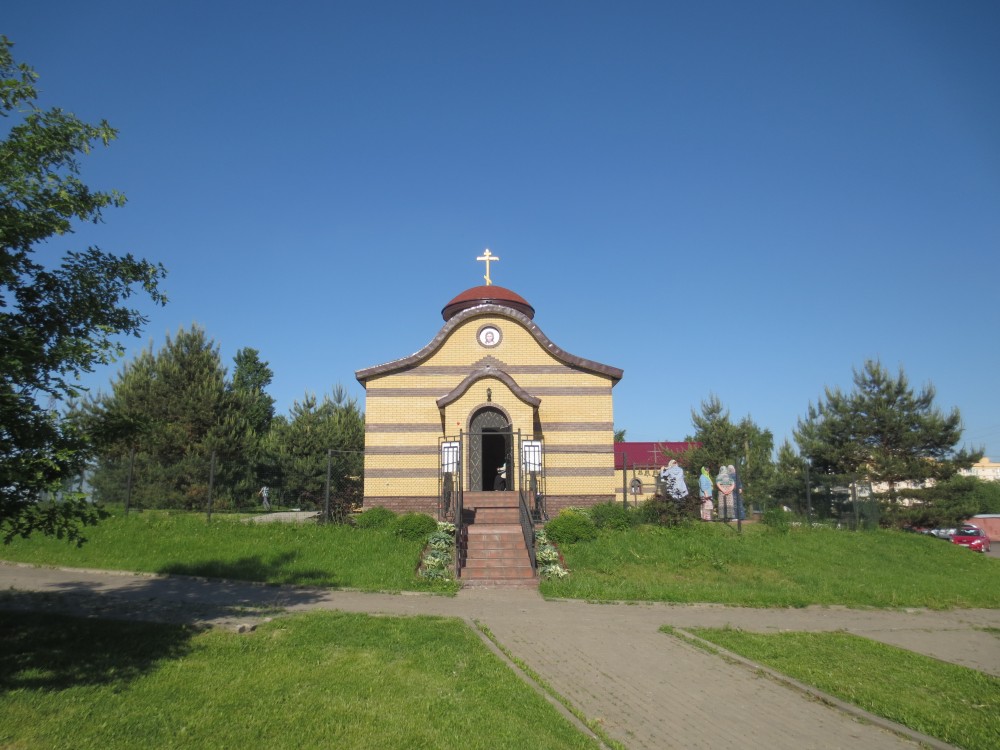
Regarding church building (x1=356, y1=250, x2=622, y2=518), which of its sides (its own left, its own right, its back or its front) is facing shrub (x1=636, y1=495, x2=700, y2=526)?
left

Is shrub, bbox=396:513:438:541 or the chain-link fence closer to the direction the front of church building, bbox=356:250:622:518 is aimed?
the shrub

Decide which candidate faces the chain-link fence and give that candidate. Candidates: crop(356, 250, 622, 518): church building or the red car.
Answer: the red car

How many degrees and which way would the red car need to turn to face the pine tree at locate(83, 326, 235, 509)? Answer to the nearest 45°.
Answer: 0° — it already faces it

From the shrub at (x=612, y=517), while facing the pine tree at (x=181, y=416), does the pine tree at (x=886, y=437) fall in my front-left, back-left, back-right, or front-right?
back-right

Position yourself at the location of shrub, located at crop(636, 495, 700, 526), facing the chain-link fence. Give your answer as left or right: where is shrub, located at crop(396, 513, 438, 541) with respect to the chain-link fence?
left

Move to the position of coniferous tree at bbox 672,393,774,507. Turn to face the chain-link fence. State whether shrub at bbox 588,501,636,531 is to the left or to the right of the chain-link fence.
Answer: left

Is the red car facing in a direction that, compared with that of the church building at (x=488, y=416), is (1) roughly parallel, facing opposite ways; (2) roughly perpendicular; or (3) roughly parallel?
roughly perpendicular

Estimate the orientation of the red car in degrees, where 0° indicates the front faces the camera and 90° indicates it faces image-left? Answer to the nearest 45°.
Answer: approximately 45°

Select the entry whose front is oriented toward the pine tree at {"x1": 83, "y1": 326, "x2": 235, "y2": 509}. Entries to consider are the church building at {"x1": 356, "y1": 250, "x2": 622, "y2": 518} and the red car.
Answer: the red car

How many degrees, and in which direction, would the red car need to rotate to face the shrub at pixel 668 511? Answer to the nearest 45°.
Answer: approximately 45° to its left
